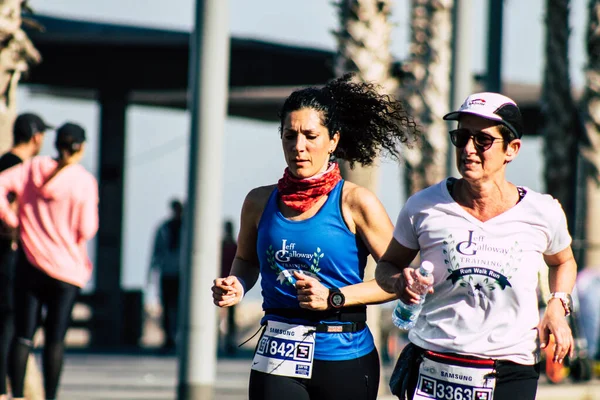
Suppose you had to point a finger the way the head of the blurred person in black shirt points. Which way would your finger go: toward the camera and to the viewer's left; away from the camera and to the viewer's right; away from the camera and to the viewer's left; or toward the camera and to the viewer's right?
away from the camera and to the viewer's right

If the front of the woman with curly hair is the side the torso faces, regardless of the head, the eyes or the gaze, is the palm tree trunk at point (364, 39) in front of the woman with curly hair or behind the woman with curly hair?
behind

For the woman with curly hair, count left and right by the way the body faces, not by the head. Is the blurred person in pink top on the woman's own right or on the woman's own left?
on the woman's own right

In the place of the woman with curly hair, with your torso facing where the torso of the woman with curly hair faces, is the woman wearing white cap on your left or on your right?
on your left

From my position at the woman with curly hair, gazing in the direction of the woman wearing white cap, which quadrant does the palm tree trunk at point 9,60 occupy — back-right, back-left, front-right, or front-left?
back-left
